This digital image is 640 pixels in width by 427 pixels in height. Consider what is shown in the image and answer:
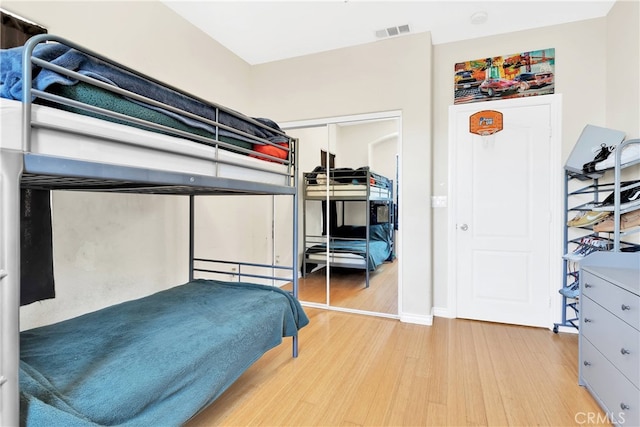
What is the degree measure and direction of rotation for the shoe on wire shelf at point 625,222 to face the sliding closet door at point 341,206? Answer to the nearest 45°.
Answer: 0° — it already faces it

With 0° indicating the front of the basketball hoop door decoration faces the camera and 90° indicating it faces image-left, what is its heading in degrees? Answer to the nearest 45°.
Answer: approximately 0°

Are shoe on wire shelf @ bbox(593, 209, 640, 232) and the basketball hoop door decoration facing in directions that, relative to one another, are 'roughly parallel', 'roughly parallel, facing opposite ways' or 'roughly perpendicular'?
roughly perpendicular

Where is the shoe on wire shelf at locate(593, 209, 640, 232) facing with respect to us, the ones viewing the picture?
facing to the left of the viewer

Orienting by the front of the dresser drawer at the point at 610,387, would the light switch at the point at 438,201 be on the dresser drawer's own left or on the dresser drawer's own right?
on the dresser drawer's own right

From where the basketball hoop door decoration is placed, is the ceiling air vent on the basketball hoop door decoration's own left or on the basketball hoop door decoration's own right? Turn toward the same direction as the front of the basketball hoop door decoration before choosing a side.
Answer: on the basketball hoop door decoration's own right
